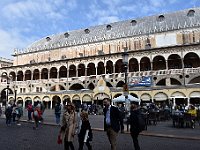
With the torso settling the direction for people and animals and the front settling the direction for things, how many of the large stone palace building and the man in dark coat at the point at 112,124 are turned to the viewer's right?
0

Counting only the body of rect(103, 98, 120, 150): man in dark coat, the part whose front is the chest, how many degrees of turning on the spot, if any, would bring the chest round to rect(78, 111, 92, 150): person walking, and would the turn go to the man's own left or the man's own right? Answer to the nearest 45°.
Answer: approximately 45° to the man's own right

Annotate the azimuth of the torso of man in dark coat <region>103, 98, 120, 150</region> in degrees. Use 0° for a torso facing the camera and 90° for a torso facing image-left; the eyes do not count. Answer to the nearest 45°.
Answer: approximately 45°

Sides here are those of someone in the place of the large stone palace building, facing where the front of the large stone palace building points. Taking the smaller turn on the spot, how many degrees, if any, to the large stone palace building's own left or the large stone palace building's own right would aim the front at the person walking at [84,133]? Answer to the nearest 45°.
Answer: approximately 45° to the large stone palace building's own left

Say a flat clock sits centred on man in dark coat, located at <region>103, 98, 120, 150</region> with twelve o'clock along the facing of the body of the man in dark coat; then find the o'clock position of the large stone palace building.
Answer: The large stone palace building is roughly at 5 o'clock from the man in dark coat.

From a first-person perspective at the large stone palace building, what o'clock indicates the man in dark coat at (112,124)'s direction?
The man in dark coat is roughly at 11 o'clock from the large stone palace building.

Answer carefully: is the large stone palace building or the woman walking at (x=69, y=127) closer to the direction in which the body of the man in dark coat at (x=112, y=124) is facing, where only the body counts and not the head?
the woman walking

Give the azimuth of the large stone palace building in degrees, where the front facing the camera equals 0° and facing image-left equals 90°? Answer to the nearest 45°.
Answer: approximately 45°
